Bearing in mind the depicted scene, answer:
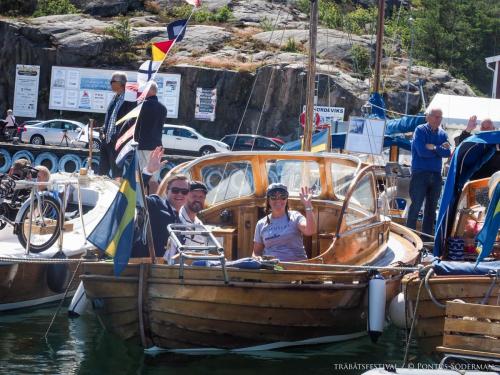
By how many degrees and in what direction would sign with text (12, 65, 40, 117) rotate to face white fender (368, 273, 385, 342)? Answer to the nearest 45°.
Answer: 0° — it already faces it

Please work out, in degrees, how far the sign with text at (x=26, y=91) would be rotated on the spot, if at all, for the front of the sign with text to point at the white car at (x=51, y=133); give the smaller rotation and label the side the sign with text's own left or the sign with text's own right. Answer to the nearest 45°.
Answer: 0° — it already faces it

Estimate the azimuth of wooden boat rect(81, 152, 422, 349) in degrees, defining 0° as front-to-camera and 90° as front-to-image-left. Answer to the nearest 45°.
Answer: approximately 225°

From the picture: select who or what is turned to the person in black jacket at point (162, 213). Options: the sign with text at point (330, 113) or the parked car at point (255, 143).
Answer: the sign with text

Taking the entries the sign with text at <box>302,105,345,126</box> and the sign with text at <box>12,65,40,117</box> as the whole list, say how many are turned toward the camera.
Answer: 2

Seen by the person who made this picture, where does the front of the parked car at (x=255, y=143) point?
facing to the right of the viewer

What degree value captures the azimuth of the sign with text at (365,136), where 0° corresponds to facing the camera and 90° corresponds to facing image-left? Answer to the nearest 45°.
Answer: approximately 0°
